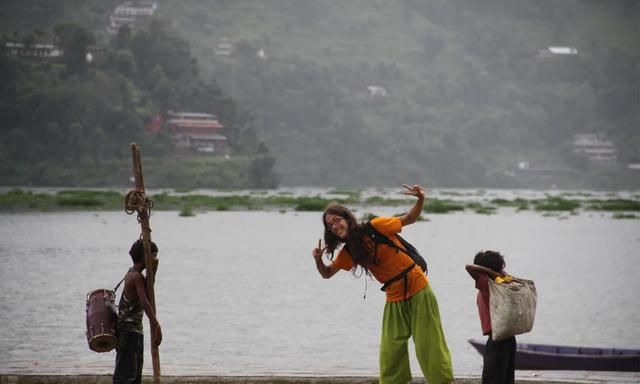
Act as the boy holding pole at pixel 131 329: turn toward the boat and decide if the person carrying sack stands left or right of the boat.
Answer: right

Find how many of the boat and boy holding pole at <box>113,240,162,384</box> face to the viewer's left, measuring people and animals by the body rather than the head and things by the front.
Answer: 1

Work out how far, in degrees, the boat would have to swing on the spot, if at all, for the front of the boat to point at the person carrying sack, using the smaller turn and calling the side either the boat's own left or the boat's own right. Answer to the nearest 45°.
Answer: approximately 90° to the boat's own left

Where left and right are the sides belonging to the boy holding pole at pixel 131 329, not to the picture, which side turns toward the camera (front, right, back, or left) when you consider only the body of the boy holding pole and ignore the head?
right

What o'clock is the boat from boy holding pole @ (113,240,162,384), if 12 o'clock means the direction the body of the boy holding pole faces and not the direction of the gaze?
The boat is roughly at 11 o'clock from the boy holding pole.

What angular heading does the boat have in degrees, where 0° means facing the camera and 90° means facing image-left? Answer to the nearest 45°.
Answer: approximately 90°
